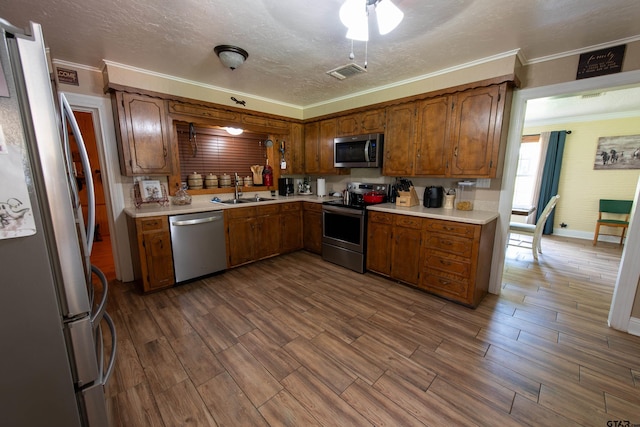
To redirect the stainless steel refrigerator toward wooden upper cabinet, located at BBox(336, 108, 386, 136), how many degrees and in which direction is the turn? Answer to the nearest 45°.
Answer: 0° — it already faces it

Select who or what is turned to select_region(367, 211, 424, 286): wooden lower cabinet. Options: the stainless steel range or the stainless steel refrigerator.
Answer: the stainless steel refrigerator

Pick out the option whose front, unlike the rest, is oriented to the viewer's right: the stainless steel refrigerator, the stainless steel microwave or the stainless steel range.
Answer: the stainless steel refrigerator

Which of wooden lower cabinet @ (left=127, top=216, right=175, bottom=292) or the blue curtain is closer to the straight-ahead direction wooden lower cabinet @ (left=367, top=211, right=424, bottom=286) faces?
the wooden lower cabinet

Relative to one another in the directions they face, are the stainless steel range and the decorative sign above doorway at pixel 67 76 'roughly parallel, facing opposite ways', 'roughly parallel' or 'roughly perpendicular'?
roughly perpendicular

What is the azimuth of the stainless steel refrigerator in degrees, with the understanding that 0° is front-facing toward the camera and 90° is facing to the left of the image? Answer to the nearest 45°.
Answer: approximately 270°

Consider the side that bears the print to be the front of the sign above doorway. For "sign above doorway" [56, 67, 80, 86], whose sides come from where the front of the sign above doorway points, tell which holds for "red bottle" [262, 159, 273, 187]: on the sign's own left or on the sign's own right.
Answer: on the sign's own left

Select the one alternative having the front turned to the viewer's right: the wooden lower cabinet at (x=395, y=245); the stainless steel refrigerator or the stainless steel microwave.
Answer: the stainless steel refrigerator
